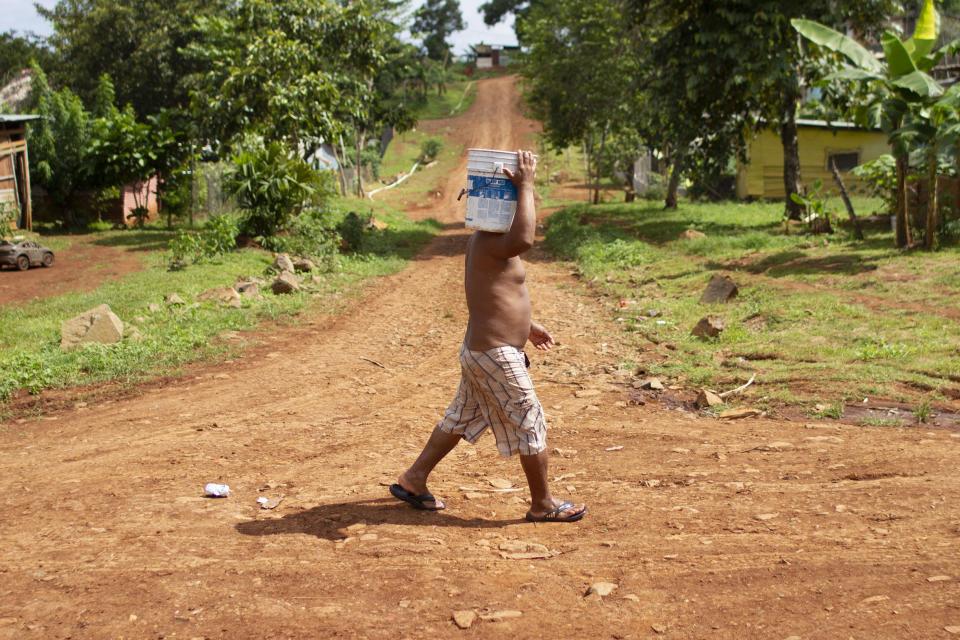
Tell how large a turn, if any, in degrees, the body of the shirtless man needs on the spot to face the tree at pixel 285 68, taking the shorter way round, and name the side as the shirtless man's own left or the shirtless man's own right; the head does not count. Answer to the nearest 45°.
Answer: approximately 90° to the shirtless man's own left

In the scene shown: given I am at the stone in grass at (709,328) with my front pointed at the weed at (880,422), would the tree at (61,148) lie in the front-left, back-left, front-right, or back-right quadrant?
back-right

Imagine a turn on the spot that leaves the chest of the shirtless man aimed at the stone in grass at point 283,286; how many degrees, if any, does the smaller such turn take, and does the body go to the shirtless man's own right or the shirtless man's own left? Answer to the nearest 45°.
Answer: approximately 90° to the shirtless man's own left

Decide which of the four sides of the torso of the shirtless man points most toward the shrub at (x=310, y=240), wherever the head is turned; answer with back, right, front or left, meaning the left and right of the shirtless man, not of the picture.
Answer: left

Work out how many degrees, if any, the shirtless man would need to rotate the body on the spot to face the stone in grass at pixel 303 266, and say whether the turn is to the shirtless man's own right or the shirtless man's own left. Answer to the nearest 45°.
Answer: approximately 90° to the shirtless man's own left

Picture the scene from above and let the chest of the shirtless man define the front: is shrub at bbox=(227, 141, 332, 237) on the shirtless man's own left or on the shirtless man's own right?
on the shirtless man's own left

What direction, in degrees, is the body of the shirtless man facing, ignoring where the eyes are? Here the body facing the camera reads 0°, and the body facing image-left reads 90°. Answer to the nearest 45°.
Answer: approximately 270°

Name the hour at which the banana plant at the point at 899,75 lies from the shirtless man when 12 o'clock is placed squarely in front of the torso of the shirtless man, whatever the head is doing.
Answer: The banana plant is roughly at 10 o'clock from the shirtless man.

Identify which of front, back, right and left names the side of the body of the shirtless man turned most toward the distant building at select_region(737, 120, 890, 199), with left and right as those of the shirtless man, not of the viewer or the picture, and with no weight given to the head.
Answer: left

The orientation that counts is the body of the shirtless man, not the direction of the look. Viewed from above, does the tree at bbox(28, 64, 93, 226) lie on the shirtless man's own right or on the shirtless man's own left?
on the shirtless man's own left
